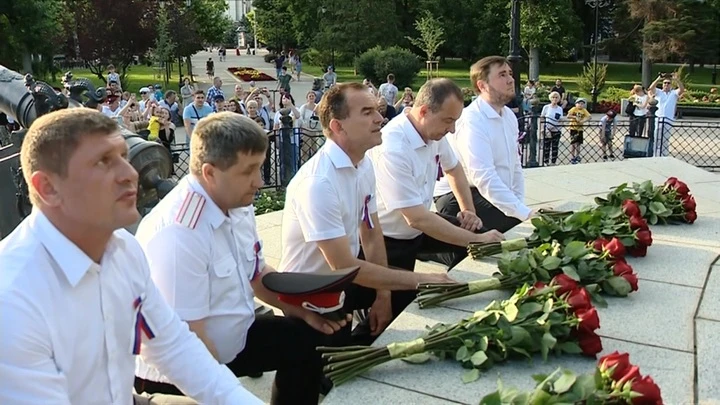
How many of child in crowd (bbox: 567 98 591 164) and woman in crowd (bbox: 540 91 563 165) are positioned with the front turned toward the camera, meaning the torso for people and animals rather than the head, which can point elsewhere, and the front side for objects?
2

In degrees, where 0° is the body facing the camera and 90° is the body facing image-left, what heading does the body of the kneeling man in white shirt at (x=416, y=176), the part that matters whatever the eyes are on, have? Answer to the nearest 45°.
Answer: approximately 315°

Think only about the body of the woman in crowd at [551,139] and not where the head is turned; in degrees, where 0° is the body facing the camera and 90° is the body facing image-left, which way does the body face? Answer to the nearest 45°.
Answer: approximately 0°

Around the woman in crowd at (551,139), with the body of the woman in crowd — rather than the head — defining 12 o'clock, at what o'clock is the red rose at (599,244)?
The red rose is roughly at 12 o'clock from the woman in crowd.

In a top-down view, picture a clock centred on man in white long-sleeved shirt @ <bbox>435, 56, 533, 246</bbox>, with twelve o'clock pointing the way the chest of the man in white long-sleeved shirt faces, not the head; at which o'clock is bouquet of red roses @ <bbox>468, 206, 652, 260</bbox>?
The bouquet of red roses is roughly at 1 o'clock from the man in white long-sleeved shirt.
